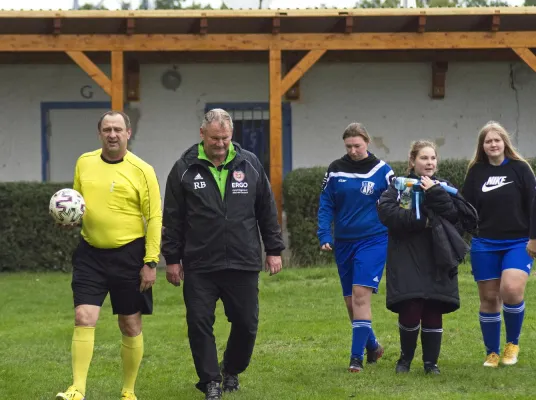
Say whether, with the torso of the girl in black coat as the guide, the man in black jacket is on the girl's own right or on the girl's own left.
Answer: on the girl's own right

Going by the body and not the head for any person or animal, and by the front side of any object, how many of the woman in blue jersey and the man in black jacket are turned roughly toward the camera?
2

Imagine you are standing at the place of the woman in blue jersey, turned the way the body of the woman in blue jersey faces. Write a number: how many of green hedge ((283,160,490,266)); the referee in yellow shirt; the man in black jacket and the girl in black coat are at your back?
1

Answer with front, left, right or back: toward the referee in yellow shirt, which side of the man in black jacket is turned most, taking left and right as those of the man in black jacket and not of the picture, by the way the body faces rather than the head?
right

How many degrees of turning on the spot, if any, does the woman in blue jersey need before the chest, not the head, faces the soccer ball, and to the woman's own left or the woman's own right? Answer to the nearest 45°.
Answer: approximately 45° to the woman's own right

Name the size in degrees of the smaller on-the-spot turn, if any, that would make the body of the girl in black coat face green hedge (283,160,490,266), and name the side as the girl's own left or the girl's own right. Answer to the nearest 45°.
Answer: approximately 180°

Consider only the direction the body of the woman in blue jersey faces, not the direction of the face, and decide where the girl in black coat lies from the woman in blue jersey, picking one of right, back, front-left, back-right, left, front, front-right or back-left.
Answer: front-left

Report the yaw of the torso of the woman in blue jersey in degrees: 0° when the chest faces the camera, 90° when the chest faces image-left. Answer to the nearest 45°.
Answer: approximately 0°
